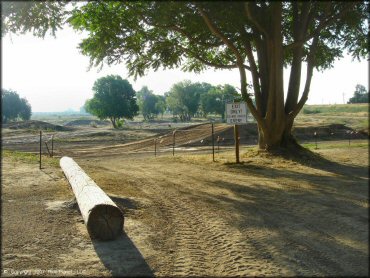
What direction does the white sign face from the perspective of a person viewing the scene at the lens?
facing the viewer
